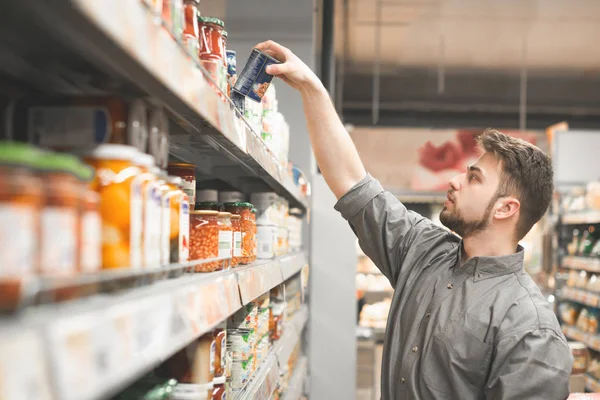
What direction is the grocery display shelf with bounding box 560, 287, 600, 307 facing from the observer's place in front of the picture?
facing the viewer and to the left of the viewer

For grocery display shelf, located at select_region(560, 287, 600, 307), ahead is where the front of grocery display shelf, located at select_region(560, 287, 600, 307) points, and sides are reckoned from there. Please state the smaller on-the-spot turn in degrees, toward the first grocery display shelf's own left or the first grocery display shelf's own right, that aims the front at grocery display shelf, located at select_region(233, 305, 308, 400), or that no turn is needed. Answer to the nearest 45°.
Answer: approximately 45° to the first grocery display shelf's own left

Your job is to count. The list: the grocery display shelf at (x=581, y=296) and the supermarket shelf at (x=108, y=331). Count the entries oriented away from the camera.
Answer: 0

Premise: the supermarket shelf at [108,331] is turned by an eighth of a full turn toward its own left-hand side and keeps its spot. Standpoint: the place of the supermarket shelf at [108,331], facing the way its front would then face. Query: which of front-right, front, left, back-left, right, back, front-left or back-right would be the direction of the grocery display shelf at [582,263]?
front-left

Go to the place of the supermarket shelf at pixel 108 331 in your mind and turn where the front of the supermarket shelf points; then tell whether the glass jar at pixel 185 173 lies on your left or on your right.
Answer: on your left

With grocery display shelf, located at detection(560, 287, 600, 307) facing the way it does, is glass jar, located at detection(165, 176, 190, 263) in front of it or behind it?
in front

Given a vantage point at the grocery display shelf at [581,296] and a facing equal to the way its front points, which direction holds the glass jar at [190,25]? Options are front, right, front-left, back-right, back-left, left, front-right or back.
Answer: front-left

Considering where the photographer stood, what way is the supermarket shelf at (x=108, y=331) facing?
facing the viewer and to the right of the viewer

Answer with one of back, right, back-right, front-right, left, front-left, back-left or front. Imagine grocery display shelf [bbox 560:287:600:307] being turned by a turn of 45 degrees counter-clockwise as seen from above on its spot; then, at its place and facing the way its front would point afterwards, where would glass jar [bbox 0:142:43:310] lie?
front
